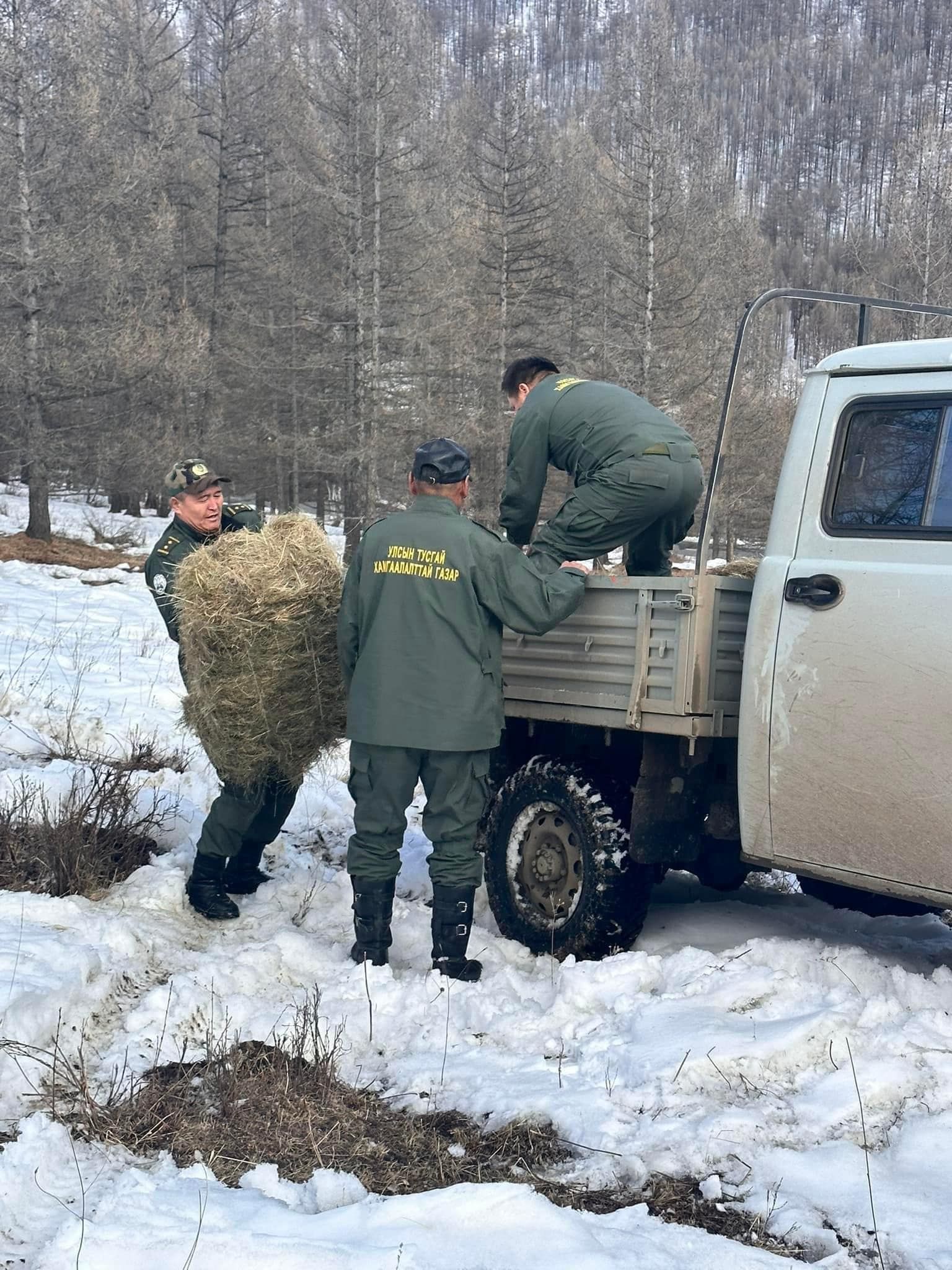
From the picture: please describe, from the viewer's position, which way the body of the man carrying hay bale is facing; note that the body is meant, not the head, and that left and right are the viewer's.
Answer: facing the viewer and to the right of the viewer

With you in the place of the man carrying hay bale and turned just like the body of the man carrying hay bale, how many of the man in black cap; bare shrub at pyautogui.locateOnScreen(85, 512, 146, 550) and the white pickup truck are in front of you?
2

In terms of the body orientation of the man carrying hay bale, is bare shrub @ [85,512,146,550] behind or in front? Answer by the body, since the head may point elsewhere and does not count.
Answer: behind

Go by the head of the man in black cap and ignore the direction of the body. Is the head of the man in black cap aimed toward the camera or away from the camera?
away from the camera

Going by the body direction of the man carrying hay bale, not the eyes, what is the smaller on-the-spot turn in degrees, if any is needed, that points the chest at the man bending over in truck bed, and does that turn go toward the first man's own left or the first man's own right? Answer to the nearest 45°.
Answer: approximately 45° to the first man's own left

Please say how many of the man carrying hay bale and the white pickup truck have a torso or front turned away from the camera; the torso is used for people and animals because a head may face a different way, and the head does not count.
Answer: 0

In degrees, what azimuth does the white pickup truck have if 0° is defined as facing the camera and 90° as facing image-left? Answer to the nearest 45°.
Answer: approximately 315°

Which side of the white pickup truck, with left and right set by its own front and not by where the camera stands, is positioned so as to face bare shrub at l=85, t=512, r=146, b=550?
back

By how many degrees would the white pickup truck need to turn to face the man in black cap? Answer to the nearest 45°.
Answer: approximately 135° to its right

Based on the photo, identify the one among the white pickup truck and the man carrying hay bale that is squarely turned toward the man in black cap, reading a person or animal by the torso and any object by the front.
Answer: the man carrying hay bale

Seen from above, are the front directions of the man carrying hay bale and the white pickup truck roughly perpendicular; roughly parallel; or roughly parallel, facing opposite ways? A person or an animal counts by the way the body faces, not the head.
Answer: roughly parallel

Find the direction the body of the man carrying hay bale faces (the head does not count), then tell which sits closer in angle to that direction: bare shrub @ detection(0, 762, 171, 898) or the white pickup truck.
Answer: the white pickup truck

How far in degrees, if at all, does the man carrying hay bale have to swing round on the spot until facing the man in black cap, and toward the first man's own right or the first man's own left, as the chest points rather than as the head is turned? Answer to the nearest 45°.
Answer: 0° — they already face them

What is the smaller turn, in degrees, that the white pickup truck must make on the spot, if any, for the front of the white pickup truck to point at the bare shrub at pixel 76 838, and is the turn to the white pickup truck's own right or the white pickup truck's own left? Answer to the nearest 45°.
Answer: approximately 135° to the white pickup truck's own right
